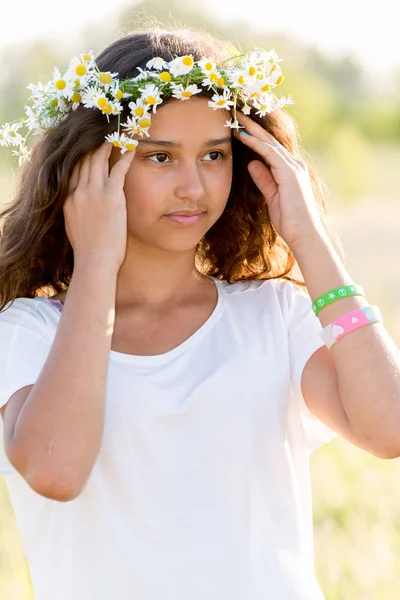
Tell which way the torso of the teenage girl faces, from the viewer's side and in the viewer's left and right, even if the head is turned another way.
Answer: facing the viewer
